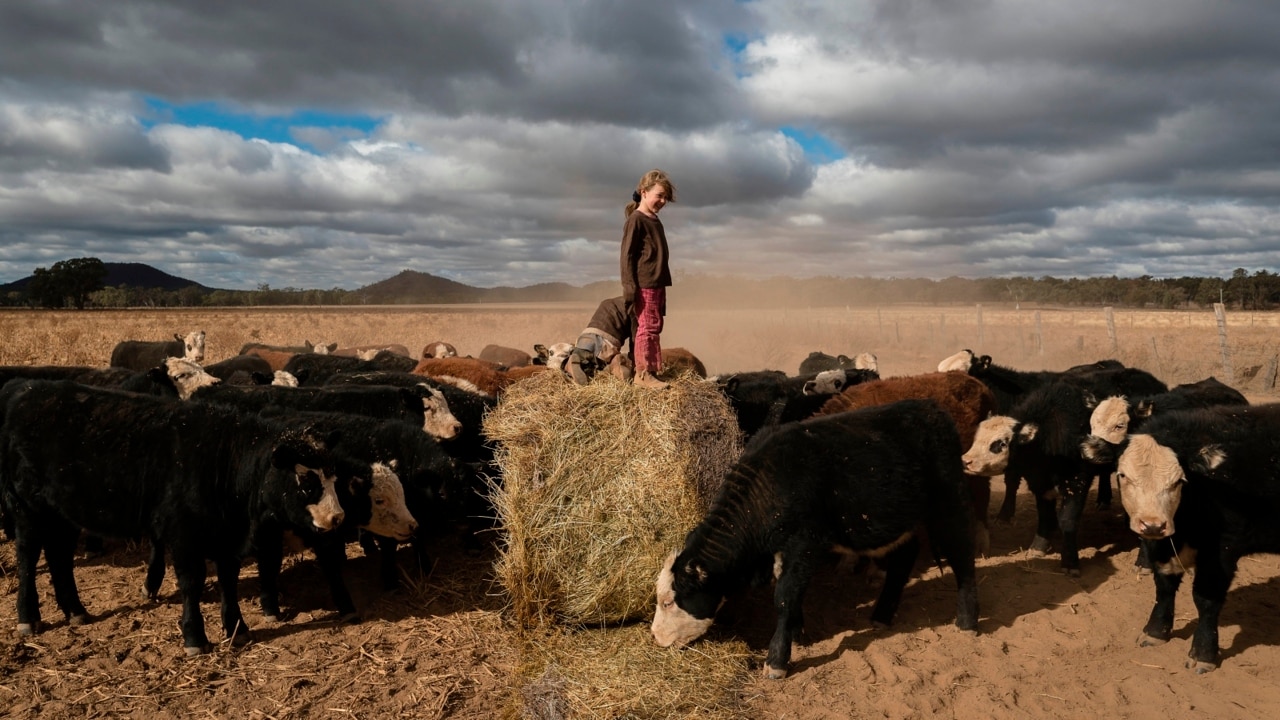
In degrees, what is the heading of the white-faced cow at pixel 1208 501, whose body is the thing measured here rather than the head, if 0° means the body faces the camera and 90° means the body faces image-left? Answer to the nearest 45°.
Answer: approximately 45°

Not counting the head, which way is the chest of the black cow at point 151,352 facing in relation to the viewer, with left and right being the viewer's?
facing to the right of the viewer

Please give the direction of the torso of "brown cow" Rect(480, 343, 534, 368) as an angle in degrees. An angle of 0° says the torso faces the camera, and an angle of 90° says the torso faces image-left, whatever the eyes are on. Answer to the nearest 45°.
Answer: approximately 270°

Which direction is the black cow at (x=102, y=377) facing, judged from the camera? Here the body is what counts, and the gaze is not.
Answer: to the viewer's right

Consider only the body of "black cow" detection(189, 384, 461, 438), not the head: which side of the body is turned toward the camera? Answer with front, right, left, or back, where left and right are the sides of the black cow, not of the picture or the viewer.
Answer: right

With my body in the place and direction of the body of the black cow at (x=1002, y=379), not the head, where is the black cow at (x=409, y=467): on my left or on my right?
on my left

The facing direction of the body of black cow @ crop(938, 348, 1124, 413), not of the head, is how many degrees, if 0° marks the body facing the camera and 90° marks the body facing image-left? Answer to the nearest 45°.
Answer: approximately 90°
